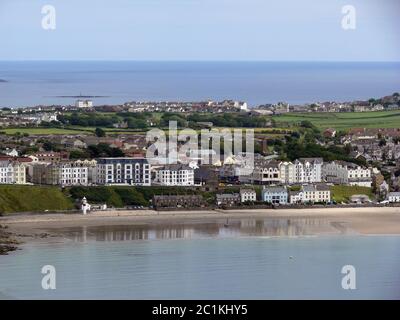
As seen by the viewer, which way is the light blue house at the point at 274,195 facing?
toward the camera

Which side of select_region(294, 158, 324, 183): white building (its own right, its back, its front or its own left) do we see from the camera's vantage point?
front

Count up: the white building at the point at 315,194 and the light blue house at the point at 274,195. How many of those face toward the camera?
2

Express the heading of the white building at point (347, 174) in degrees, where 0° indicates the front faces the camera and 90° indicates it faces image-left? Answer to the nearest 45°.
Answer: approximately 0°

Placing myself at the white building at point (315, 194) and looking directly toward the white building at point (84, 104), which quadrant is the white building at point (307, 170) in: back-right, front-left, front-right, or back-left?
front-right

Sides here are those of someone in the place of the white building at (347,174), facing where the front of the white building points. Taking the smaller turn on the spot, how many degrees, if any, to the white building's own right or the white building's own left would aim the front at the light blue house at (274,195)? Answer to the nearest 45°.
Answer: approximately 45° to the white building's own right

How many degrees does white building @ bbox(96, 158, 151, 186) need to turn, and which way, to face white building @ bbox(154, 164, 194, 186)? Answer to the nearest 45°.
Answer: approximately 90° to its left

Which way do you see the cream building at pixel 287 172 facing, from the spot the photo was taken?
facing the viewer

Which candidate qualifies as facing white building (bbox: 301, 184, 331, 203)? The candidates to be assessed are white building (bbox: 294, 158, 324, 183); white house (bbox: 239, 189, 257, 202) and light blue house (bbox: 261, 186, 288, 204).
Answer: white building (bbox: 294, 158, 324, 183)

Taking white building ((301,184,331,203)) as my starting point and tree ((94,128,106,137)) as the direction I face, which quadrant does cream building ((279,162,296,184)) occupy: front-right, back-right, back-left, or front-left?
front-right

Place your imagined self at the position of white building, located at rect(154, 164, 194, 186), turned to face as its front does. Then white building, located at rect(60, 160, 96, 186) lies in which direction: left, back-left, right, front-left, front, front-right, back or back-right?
right

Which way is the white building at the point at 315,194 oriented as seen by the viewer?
toward the camera

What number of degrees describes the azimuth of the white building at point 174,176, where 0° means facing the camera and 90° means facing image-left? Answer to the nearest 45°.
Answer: approximately 0°

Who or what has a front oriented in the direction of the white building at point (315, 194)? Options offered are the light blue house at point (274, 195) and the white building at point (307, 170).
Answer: the white building at point (307, 170)
